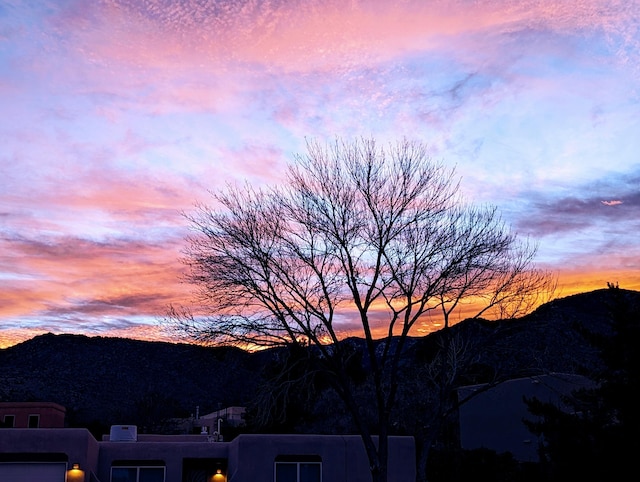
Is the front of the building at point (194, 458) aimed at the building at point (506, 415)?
no

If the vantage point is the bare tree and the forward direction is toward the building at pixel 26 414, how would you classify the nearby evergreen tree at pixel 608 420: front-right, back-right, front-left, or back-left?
back-right

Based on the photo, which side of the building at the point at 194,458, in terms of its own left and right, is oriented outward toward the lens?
front

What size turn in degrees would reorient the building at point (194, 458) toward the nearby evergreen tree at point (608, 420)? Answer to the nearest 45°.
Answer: approximately 45° to its left
